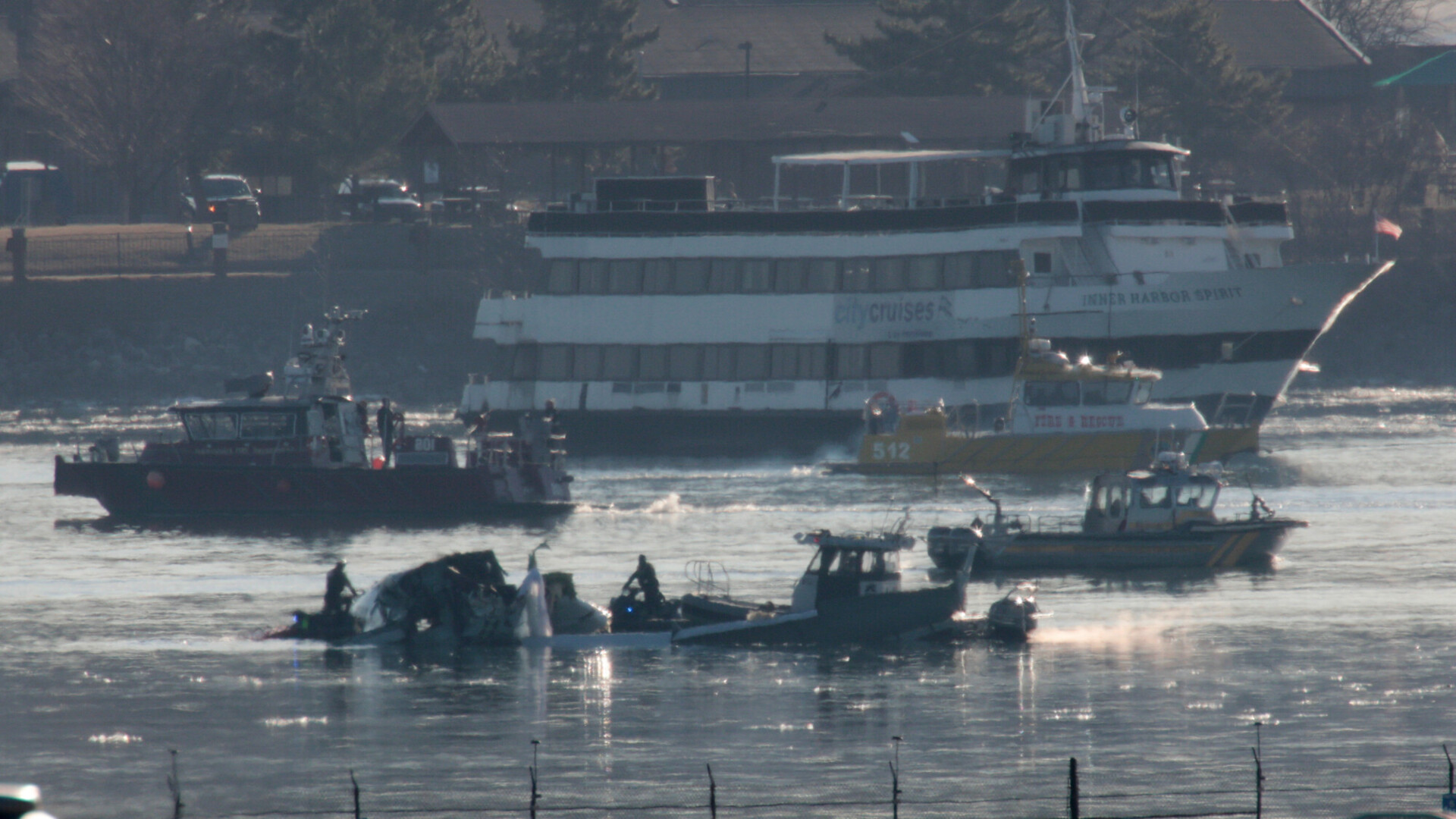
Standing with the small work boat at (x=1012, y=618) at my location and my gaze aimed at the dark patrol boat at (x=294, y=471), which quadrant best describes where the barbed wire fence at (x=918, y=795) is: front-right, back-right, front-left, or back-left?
back-left

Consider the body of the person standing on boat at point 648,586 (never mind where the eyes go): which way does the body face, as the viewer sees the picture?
to the viewer's left

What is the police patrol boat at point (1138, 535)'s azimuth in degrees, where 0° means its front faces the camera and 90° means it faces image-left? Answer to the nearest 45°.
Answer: approximately 270°

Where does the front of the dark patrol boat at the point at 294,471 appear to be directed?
to the viewer's left

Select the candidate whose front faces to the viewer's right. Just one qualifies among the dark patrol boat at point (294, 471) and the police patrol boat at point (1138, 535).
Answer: the police patrol boat at point (1138, 535)

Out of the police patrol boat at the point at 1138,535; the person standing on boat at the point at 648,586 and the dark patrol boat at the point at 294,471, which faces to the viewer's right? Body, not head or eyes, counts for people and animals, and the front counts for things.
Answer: the police patrol boat at the point at 1138,535

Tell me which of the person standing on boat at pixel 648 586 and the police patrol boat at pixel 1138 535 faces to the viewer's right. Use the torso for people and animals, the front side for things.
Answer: the police patrol boat
